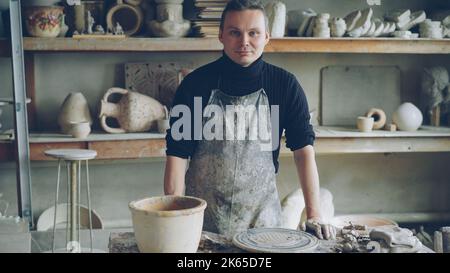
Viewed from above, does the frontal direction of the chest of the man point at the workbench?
yes

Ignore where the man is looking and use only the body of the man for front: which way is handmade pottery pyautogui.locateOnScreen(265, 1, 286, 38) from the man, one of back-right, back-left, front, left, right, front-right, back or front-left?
back

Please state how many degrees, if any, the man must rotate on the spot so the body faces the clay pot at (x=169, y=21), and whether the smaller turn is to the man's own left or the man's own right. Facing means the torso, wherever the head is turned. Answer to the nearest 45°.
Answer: approximately 180°

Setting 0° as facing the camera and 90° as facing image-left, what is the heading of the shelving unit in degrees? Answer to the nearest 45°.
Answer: approximately 0°

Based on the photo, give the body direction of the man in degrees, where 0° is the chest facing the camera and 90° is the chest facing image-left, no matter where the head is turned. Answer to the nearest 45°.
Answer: approximately 0°

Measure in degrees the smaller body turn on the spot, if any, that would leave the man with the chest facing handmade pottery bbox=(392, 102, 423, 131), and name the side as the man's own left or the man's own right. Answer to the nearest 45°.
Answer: approximately 135° to the man's own left

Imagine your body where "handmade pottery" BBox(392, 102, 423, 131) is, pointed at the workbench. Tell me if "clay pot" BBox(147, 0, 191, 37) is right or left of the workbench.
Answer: right

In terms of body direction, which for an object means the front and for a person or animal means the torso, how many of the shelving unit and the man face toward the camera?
2

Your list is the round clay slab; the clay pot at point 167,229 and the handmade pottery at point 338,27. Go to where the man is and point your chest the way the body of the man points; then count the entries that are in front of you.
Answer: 2

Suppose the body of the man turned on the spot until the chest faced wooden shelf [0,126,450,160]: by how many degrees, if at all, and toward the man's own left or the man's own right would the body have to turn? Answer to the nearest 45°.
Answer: approximately 180°

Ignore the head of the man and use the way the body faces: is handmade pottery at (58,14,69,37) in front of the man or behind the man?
behind
